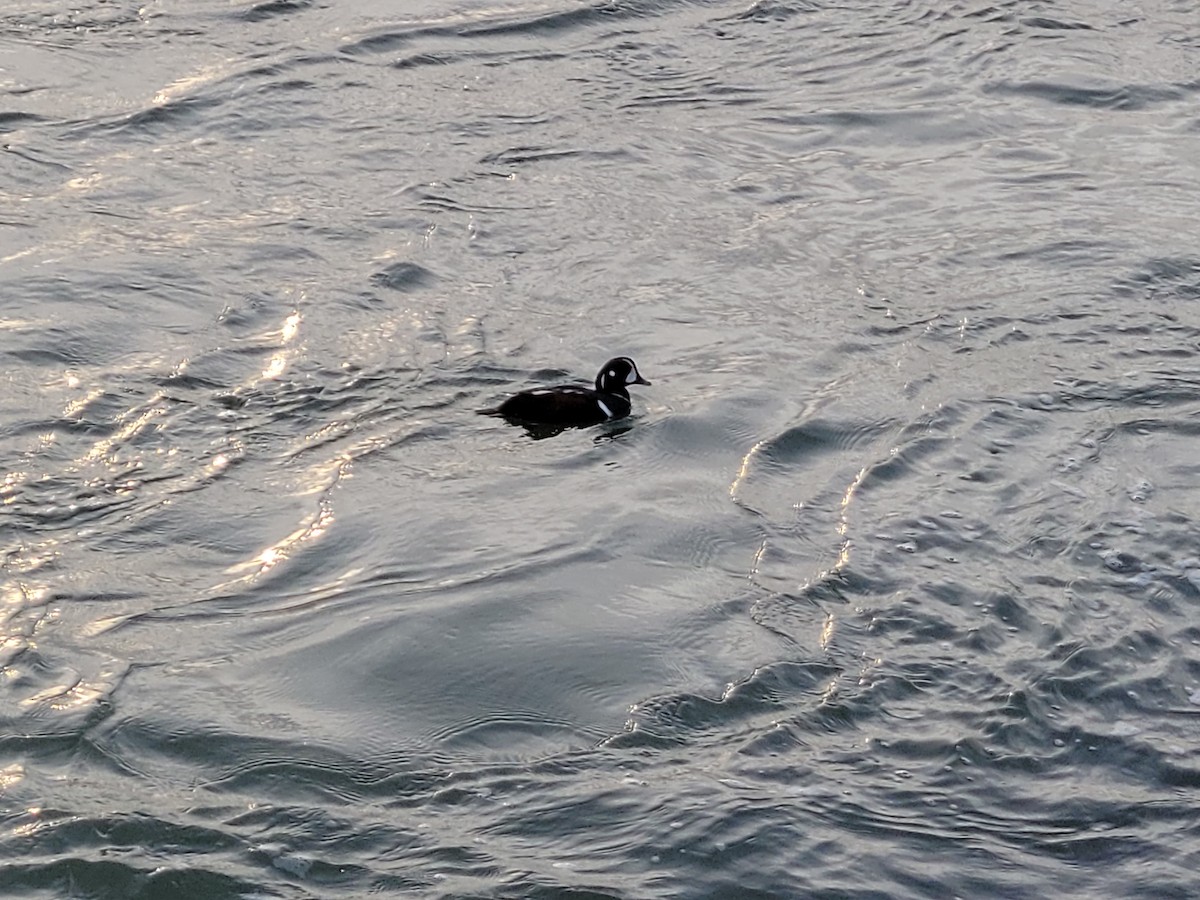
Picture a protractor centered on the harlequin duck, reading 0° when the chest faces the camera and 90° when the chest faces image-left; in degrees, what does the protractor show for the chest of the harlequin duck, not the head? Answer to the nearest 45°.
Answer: approximately 270°
